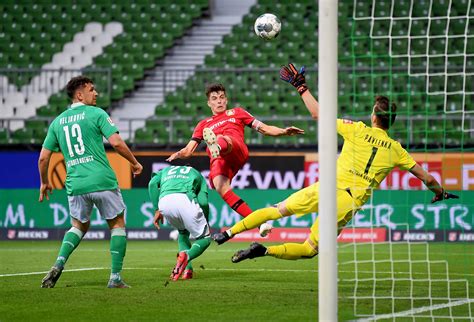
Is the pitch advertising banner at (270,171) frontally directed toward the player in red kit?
yes

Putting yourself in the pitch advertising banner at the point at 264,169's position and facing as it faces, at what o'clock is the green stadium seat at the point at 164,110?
The green stadium seat is roughly at 5 o'clock from the pitch advertising banner.

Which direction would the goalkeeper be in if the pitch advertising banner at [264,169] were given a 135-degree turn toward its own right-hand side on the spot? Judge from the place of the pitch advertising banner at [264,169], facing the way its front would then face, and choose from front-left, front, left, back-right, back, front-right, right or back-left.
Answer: back-left

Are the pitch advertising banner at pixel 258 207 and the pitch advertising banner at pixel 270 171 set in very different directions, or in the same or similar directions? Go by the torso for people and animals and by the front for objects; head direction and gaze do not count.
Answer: same or similar directions

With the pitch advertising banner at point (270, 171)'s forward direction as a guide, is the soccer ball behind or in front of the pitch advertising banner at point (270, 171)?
in front

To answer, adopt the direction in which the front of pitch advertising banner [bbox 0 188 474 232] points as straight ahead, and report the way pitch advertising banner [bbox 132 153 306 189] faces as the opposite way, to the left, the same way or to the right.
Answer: the same way

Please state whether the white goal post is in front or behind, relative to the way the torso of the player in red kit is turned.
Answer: in front

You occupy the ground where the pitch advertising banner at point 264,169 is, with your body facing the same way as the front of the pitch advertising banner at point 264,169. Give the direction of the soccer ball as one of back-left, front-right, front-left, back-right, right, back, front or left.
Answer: front

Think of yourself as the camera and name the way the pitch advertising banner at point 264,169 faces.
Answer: facing the viewer

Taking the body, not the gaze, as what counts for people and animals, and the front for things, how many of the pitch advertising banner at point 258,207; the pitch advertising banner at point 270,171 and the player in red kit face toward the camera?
3

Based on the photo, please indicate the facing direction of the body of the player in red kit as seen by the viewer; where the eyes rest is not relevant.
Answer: toward the camera

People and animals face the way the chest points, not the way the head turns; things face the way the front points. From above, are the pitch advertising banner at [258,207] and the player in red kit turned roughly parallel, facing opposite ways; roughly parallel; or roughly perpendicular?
roughly parallel

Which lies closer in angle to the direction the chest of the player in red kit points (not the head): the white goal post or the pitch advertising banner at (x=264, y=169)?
the white goal post

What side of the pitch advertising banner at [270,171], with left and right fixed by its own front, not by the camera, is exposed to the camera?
front

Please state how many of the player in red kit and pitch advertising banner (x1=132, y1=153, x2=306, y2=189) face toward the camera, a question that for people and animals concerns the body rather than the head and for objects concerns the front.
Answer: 2
